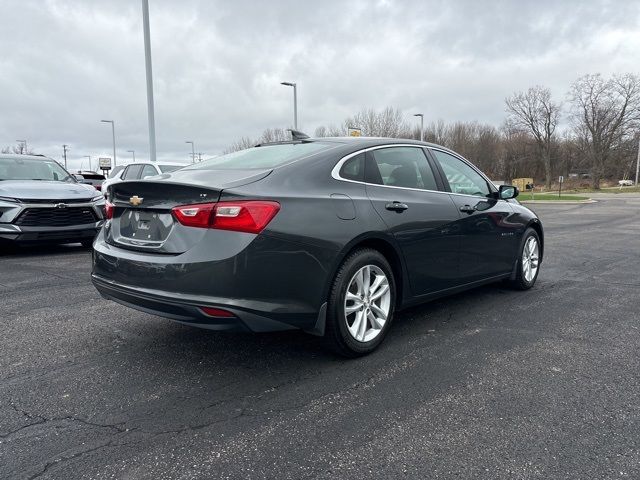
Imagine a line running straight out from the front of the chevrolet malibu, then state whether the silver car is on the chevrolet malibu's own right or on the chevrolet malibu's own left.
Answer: on the chevrolet malibu's own left

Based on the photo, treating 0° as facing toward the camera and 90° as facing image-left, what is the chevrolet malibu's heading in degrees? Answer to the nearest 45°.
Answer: approximately 225°

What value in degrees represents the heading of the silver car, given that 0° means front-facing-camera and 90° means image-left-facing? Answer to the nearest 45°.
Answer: approximately 315°

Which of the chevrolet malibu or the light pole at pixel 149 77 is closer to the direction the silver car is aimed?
the chevrolet malibu

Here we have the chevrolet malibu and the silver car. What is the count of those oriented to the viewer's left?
0

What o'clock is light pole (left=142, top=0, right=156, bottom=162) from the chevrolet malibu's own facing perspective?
The light pole is roughly at 10 o'clock from the chevrolet malibu.

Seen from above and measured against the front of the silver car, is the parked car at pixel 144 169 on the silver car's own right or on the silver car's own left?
on the silver car's own left
